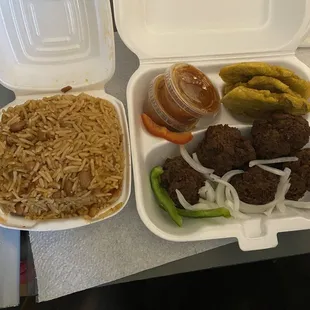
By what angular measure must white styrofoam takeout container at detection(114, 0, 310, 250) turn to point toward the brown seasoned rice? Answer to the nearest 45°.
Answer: approximately 45° to its right

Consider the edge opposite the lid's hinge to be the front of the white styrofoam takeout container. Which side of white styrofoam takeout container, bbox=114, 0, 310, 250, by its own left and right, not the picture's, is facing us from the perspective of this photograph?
front
